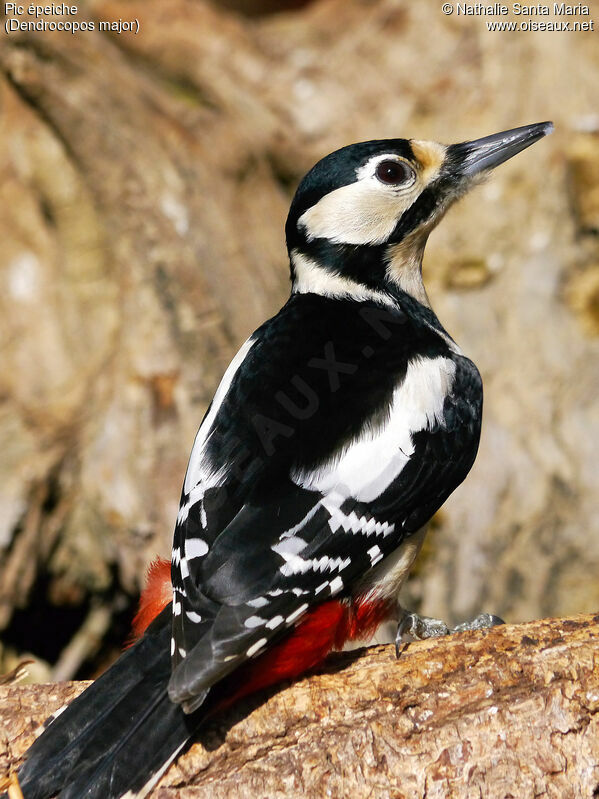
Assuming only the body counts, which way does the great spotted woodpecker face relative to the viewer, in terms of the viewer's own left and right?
facing away from the viewer and to the right of the viewer
